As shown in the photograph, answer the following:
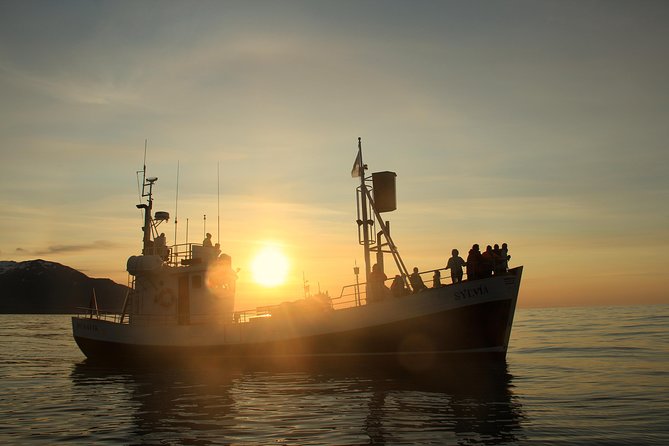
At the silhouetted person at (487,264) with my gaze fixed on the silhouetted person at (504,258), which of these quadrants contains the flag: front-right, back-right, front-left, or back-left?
back-left

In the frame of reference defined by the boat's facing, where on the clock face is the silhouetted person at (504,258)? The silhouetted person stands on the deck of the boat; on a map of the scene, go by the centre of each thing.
The silhouetted person is roughly at 1 o'clock from the boat.

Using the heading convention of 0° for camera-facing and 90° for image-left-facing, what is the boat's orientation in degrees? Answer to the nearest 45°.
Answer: approximately 270°
